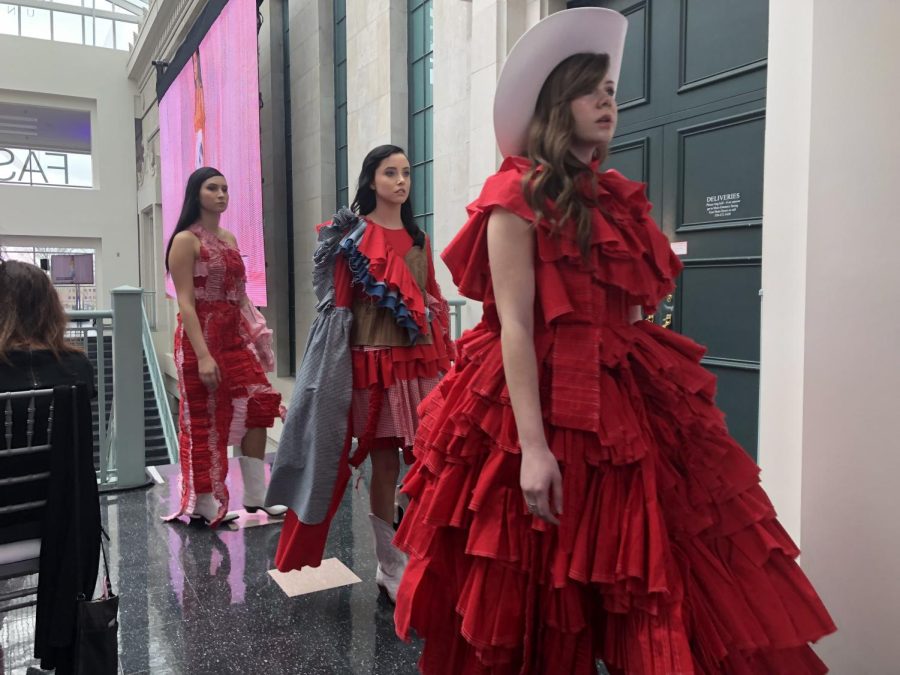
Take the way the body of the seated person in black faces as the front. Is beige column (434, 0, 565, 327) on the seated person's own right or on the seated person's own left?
on the seated person's own right

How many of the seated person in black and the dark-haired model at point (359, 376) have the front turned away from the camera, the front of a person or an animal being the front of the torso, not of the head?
1

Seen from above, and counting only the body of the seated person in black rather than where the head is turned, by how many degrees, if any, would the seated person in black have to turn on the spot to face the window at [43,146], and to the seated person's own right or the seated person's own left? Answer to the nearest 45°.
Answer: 0° — they already face it

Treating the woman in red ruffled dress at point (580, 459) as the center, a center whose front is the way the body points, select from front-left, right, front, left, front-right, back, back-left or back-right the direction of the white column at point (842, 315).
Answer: left

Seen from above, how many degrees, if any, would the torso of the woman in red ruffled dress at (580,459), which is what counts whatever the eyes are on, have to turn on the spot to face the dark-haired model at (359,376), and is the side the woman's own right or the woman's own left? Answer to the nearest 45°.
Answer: approximately 180°

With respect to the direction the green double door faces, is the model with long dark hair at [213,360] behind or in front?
in front

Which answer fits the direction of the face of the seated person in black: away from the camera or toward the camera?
away from the camera

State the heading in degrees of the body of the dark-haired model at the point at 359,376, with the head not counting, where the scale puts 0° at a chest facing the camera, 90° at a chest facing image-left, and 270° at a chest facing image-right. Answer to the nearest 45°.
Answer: approximately 315°

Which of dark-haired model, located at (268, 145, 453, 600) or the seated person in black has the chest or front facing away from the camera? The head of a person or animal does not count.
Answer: the seated person in black

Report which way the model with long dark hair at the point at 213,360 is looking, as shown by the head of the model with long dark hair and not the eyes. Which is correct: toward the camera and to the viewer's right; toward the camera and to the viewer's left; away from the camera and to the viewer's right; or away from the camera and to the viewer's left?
toward the camera and to the viewer's right

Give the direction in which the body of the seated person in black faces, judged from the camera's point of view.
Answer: away from the camera
